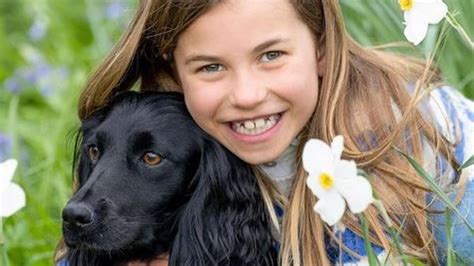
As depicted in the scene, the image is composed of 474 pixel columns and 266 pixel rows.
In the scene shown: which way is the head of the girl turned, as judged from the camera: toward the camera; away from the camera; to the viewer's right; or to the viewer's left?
toward the camera
